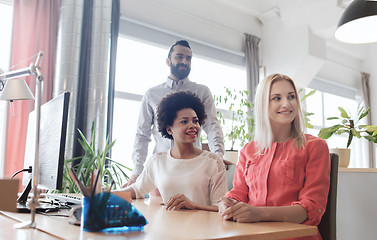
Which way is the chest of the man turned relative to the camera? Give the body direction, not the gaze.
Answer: toward the camera

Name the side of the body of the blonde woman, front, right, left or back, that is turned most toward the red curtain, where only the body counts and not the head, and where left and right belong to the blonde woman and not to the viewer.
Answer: right

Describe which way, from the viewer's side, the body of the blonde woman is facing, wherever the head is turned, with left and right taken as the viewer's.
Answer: facing the viewer and to the left of the viewer

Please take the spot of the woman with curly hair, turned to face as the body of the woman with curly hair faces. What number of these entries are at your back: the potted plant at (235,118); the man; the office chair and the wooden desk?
2

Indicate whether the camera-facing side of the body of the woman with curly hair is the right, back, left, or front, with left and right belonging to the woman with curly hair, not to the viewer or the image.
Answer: front

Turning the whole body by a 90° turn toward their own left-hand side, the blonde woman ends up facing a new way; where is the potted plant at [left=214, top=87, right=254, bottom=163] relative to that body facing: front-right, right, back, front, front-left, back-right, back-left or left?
back-left

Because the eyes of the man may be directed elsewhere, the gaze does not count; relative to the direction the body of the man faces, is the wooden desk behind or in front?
in front

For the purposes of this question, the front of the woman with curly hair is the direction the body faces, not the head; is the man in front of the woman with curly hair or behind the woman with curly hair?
behind

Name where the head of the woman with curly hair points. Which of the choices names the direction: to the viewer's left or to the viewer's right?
to the viewer's right

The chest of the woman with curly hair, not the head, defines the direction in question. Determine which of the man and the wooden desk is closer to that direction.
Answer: the wooden desk

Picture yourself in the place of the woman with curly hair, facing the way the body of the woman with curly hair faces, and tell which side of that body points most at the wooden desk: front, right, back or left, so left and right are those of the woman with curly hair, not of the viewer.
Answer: front

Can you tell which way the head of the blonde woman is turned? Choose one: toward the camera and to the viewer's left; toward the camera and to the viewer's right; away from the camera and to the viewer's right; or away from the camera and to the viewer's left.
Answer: toward the camera and to the viewer's right

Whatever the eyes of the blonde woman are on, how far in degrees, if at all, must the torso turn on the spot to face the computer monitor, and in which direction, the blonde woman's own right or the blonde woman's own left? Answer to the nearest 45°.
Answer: approximately 45° to the blonde woman's own right

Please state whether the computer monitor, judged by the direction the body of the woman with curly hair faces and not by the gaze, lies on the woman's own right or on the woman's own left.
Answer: on the woman's own right

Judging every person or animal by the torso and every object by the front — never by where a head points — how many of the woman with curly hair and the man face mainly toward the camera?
2

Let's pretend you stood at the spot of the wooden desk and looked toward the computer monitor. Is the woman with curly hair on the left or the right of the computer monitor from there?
right

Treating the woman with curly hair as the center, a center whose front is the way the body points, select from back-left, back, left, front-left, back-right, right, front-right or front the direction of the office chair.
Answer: front-left
